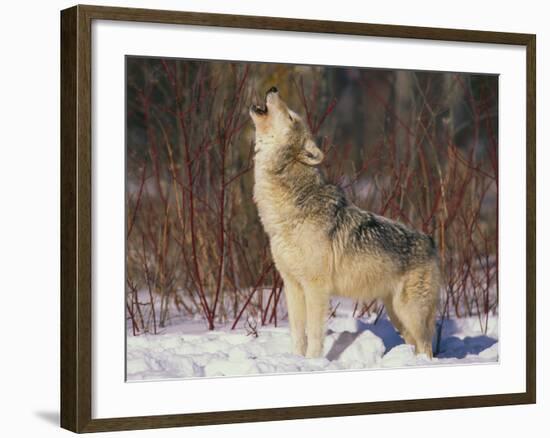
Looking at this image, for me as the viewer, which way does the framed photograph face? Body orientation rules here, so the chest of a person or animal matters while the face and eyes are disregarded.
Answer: facing the viewer and to the right of the viewer
